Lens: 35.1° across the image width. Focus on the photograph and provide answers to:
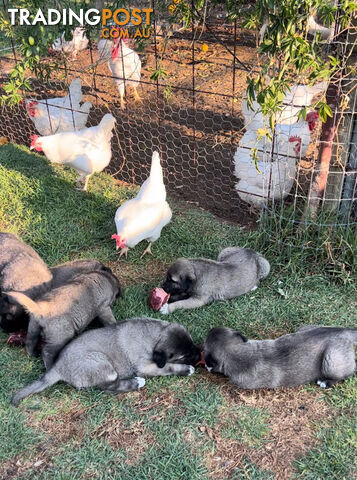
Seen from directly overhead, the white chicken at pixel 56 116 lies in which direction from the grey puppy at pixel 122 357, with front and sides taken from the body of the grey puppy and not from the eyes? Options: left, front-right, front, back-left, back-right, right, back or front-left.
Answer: left

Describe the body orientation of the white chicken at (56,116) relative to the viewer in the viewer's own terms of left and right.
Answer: facing to the left of the viewer

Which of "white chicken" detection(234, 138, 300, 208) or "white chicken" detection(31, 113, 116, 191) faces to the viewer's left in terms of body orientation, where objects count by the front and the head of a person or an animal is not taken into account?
"white chicken" detection(31, 113, 116, 191)

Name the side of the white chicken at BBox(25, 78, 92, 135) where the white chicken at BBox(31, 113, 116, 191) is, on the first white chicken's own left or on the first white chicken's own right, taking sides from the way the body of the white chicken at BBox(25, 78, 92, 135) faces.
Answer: on the first white chicken's own left

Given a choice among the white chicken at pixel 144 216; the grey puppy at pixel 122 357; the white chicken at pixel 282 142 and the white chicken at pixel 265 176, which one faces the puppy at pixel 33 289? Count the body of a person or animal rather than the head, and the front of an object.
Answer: the white chicken at pixel 144 216

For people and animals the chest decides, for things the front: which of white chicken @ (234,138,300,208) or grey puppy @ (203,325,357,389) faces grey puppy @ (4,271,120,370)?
grey puppy @ (203,325,357,389)

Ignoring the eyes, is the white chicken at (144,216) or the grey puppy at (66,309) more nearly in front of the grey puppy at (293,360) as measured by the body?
the grey puppy

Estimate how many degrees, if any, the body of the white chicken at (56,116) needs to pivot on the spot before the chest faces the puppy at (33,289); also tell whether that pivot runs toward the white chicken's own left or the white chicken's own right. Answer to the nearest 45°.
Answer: approximately 90° to the white chicken's own left

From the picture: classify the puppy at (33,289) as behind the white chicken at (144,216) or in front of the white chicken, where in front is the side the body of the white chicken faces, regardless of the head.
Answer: in front

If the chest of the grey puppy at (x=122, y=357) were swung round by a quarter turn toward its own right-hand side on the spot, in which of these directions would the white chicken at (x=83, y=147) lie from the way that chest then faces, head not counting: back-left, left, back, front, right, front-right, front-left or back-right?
back

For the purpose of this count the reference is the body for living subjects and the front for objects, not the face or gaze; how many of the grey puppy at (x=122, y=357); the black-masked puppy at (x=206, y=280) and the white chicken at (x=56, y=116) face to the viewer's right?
1

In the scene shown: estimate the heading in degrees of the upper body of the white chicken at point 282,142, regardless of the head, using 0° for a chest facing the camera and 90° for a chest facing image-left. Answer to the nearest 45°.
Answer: approximately 270°

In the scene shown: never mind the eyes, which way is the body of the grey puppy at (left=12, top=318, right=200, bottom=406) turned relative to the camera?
to the viewer's right

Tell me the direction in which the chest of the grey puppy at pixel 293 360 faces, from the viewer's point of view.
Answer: to the viewer's left

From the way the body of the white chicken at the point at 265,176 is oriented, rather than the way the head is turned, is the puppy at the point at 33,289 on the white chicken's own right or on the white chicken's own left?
on the white chicken's own right

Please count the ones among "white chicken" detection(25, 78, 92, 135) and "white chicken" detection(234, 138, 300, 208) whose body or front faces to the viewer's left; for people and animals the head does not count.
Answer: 1

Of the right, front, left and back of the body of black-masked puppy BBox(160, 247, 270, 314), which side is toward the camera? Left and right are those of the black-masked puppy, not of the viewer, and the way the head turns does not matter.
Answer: left
